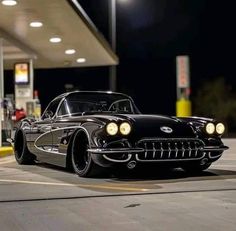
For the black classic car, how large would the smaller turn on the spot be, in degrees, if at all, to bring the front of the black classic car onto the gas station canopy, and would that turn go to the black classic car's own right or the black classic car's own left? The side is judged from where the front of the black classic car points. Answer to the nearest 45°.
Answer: approximately 135° to the black classic car's own left

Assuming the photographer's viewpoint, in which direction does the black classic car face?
facing the viewer and to the right of the viewer

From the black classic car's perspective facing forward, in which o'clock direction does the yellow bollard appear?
The yellow bollard is roughly at 8 o'clock from the black classic car.
